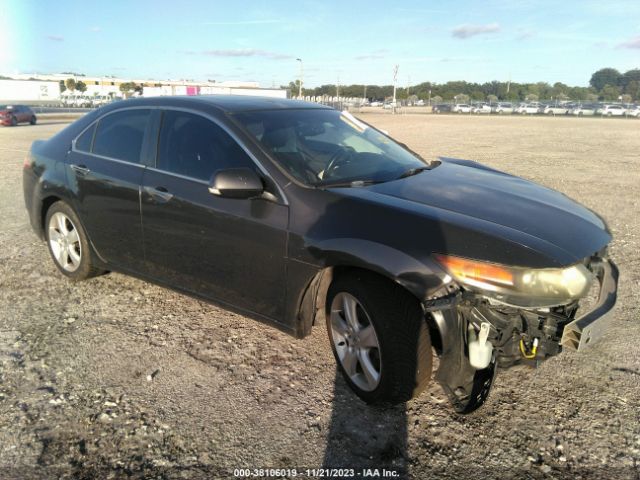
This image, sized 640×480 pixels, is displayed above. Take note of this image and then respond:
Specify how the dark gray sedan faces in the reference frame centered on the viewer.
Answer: facing the viewer and to the right of the viewer

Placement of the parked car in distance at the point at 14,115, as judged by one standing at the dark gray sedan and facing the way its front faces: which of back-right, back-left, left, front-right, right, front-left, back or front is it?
back
